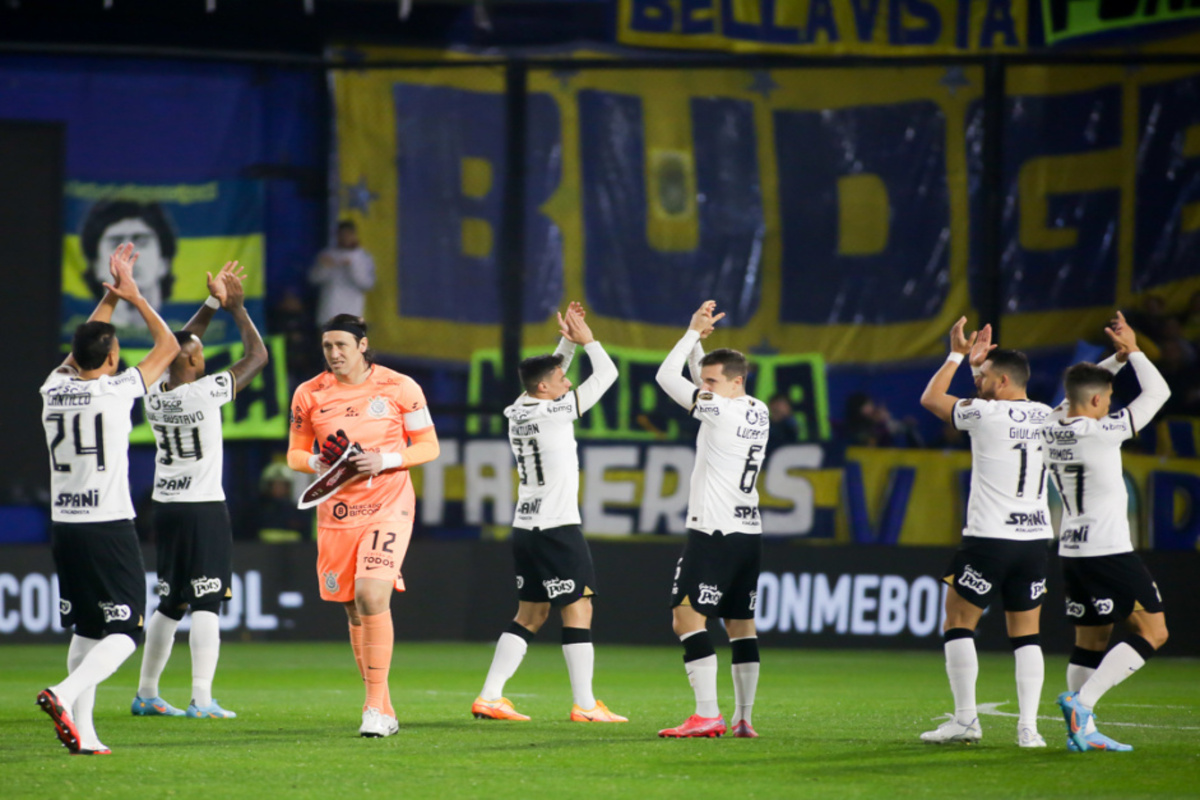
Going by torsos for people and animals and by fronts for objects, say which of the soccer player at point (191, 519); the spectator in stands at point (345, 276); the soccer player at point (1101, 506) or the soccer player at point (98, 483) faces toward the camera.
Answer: the spectator in stands

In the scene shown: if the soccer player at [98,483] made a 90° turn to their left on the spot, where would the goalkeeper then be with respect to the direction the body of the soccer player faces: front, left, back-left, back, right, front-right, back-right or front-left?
back-right

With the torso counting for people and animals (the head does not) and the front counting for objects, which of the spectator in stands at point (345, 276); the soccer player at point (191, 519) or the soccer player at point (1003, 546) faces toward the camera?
the spectator in stands

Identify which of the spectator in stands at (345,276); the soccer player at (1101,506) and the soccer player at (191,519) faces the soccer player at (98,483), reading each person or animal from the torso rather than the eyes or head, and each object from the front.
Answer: the spectator in stands

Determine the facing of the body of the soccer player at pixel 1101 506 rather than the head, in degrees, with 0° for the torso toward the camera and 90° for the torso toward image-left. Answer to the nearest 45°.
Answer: approximately 225°

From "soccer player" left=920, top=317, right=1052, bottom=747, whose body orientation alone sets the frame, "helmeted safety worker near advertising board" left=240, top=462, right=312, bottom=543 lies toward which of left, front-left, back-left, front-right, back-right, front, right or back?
front

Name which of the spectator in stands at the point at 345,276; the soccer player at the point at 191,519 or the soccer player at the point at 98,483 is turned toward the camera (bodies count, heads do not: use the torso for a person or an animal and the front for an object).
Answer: the spectator in stands

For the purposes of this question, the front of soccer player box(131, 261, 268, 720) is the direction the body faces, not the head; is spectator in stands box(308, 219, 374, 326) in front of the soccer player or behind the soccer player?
in front

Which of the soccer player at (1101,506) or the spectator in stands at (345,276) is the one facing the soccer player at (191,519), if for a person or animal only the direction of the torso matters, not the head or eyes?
the spectator in stands

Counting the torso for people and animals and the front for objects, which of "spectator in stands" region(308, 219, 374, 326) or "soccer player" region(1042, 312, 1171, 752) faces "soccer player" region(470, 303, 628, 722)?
the spectator in stands

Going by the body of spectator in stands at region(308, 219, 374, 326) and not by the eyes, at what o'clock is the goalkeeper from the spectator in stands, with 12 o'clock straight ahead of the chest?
The goalkeeper is roughly at 12 o'clock from the spectator in stands.

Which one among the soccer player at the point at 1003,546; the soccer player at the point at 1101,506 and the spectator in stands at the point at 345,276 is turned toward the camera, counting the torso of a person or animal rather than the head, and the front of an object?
the spectator in stands

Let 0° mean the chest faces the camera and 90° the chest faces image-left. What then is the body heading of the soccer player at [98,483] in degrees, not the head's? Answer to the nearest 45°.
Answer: approximately 225°

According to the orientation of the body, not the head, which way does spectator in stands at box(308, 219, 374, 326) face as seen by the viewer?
toward the camera

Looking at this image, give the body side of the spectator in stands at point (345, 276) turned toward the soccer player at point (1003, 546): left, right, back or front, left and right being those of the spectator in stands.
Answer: front

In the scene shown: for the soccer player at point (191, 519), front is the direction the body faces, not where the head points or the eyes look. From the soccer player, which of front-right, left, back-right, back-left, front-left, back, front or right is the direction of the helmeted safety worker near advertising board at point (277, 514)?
front-left
